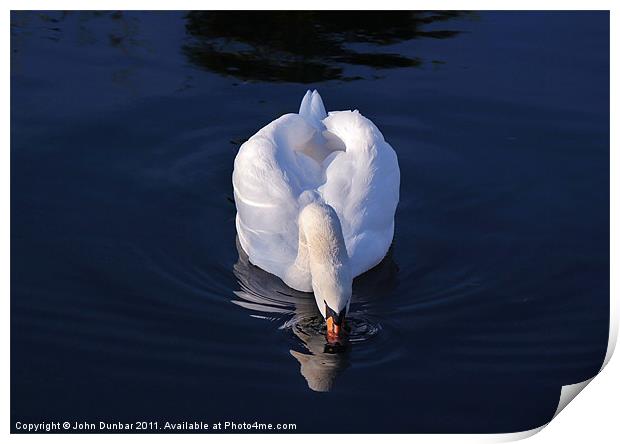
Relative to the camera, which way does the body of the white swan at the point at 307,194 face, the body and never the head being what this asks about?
toward the camera
